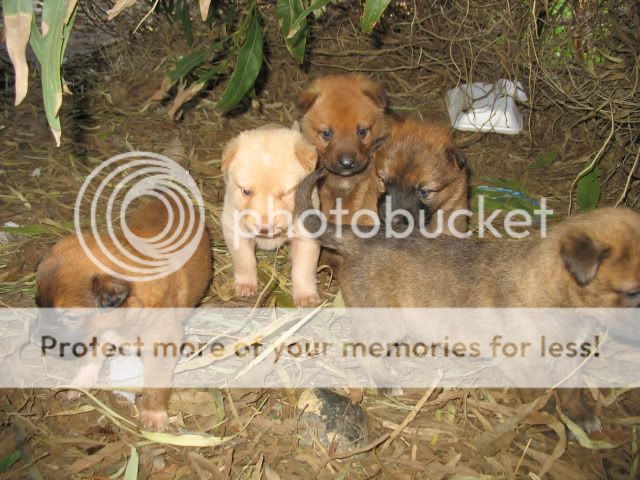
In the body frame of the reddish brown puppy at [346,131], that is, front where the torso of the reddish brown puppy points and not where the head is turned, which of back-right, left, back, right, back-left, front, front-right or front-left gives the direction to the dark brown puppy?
front-left

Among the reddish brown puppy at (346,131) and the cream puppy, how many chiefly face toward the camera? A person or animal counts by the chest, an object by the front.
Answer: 2

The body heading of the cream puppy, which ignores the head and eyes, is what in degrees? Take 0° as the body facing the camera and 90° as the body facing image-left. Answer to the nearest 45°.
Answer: approximately 0°

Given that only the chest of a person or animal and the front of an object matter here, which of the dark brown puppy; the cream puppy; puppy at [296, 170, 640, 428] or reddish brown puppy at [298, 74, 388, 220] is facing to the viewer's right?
the puppy

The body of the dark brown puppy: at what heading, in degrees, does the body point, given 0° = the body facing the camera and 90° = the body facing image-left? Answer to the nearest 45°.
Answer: approximately 45°

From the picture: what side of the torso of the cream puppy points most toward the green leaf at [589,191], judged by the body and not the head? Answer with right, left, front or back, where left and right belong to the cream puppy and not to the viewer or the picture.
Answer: left

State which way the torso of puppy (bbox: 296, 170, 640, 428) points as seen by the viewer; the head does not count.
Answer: to the viewer's right

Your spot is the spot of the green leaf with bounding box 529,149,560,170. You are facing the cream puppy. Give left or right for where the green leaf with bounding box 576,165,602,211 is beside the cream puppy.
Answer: left

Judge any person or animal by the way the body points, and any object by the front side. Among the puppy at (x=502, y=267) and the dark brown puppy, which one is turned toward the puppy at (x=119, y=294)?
the dark brown puppy
